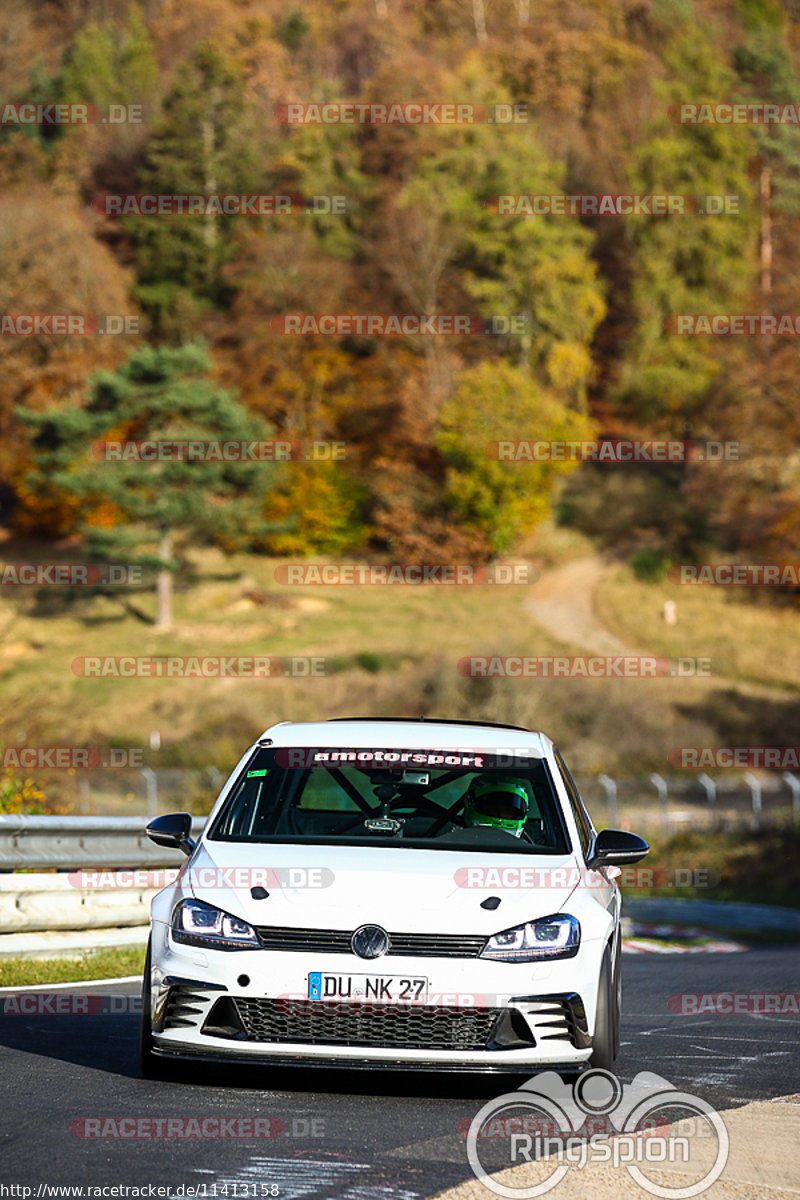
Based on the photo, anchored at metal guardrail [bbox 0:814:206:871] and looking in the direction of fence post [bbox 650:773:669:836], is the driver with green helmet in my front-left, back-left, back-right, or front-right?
back-right

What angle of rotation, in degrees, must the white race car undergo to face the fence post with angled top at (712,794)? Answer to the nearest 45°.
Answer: approximately 180°

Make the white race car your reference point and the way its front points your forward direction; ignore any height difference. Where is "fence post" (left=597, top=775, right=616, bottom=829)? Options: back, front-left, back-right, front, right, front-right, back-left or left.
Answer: back

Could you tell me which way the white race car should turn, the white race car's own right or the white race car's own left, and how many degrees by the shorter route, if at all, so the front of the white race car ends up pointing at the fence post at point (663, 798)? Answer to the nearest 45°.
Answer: approximately 180°

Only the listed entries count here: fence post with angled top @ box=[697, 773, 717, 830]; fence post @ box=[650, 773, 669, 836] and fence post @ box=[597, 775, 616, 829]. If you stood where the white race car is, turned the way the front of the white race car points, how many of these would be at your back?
3

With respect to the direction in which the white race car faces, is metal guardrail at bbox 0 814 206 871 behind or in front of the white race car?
behind

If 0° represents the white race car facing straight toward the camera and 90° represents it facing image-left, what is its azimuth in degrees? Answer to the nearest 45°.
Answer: approximately 0°
